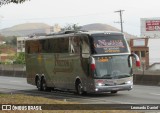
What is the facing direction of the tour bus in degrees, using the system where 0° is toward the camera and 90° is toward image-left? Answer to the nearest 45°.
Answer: approximately 315°
